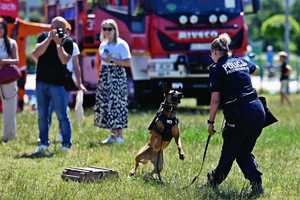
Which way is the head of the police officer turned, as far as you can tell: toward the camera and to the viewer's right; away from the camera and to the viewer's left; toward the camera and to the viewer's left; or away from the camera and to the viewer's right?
away from the camera and to the viewer's left

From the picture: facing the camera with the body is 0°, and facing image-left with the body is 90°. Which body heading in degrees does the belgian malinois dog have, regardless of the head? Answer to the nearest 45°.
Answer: approximately 315°

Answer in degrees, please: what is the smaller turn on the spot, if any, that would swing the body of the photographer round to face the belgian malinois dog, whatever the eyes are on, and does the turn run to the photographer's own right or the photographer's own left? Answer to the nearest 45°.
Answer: approximately 45° to the photographer's own left

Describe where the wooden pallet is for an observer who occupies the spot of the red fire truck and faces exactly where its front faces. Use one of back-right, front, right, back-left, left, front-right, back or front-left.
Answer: front-right

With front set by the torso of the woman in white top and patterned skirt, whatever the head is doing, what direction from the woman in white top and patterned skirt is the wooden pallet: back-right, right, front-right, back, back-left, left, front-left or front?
front-left

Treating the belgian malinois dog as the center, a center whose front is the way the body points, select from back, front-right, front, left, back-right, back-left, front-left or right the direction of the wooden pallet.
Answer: back-right

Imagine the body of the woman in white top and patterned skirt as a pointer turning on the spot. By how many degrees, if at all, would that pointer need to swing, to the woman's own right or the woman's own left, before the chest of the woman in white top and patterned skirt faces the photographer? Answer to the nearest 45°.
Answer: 0° — they already face them

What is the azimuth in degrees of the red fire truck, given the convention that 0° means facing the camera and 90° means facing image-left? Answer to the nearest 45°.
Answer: approximately 315°

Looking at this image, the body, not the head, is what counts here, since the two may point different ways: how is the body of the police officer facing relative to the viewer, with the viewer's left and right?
facing away from the viewer and to the left of the viewer
